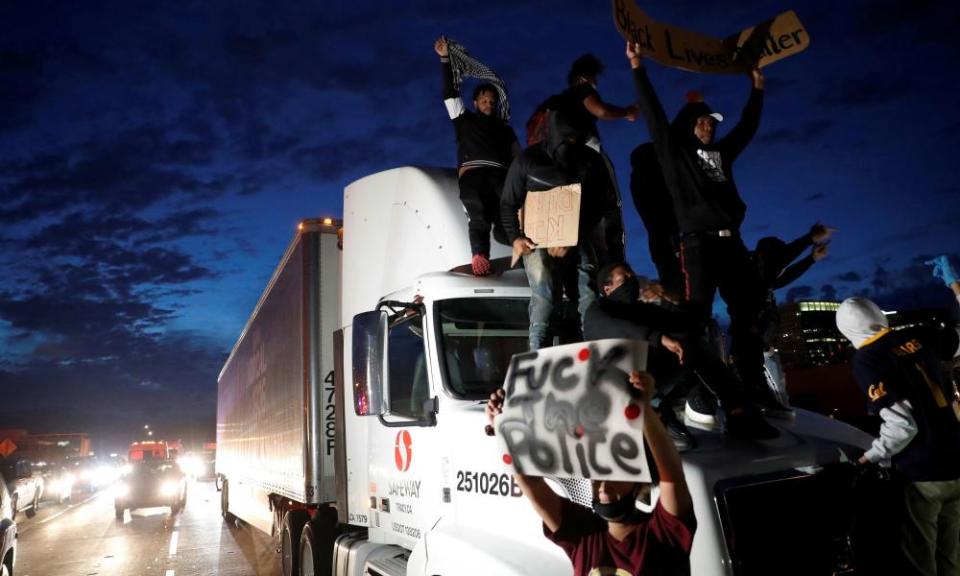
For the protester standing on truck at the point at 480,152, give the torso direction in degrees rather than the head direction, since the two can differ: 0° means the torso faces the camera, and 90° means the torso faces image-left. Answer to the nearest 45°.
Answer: approximately 0°

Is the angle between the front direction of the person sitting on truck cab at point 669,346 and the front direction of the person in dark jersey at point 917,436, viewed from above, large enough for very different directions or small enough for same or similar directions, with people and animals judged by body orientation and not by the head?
very different directions

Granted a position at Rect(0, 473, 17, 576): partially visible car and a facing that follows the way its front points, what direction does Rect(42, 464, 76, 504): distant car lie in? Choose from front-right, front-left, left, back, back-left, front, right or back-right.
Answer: back-left

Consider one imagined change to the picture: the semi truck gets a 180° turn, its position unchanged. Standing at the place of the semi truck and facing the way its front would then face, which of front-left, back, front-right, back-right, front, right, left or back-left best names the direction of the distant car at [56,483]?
front

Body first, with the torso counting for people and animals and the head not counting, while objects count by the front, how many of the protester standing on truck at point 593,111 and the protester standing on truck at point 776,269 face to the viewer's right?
2

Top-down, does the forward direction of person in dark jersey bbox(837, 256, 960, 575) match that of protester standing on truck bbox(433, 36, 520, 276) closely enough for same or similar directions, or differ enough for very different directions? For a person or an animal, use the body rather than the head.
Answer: very different directions

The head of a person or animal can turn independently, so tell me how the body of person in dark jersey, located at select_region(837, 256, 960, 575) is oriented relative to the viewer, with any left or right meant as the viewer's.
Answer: facing away from the viewer and to the left of the viewer

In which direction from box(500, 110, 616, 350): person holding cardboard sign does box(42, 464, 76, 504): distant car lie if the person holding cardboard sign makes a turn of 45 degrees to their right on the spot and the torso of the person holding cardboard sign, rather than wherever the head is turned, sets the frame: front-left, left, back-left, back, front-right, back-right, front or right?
right

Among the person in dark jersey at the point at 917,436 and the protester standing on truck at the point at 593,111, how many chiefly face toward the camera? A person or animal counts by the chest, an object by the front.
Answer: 0

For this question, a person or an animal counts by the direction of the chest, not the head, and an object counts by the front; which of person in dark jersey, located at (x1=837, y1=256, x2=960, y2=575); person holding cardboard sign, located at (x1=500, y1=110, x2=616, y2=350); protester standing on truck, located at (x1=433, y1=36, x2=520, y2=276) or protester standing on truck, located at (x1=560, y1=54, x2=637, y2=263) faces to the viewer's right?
protester standing on truck, located at (x1=560, y1=54, x2=637, y2=263)

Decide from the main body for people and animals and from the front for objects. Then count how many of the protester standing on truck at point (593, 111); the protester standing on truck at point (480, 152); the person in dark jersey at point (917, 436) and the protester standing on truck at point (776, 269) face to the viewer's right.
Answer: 2
